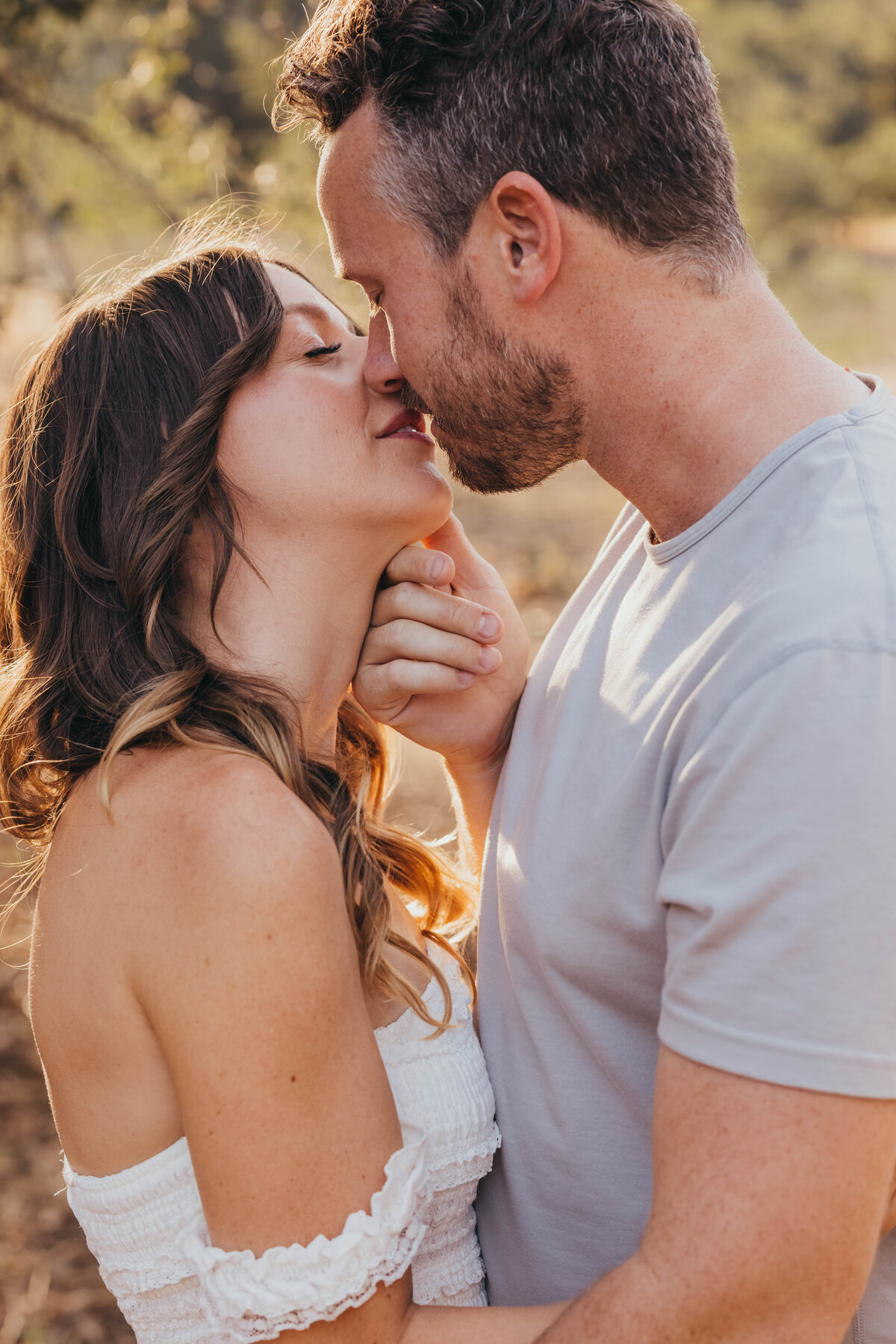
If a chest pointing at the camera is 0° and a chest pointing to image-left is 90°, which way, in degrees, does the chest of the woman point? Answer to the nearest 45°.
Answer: approximately 270°

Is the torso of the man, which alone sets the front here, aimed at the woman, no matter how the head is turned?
yes

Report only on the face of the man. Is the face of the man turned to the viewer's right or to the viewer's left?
to the viewer's left

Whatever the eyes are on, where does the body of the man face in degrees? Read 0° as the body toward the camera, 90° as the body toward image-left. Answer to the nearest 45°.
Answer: approximately 90°

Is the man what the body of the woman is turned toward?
yes

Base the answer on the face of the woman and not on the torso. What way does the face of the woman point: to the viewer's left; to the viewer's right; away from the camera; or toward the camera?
to the viewer's right

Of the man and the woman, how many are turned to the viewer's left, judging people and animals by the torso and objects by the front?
1

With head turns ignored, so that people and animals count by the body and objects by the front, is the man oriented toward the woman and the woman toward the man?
yes

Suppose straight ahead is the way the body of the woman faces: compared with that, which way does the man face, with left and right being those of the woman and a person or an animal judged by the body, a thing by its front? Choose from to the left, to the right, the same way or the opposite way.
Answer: the opposite way
